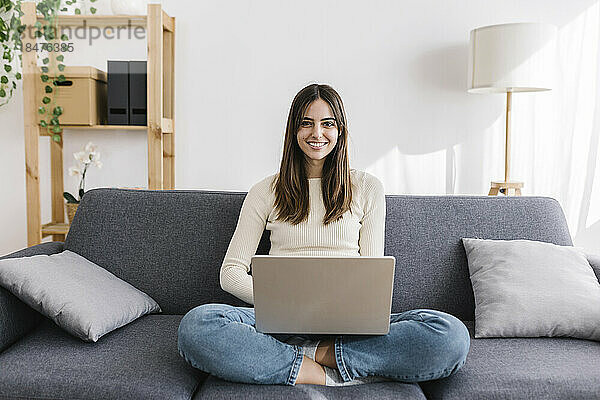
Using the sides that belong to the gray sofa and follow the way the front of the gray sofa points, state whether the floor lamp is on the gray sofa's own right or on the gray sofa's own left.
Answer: on the gray sofa's own left

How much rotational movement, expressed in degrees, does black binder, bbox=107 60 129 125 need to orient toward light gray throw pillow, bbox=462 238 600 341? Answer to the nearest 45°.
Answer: approximately 45° to its left

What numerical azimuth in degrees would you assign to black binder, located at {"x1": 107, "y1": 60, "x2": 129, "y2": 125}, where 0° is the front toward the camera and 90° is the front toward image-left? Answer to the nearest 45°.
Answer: approximately 0°

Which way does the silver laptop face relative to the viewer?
away from the camera

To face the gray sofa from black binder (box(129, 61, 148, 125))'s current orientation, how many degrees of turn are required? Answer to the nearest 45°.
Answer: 0° — it already faces it

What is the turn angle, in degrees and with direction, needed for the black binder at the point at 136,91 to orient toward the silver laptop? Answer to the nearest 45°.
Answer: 0° — it already faces it

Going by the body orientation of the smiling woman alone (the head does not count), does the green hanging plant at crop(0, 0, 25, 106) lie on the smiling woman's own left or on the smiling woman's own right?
on the smiling woman's own right

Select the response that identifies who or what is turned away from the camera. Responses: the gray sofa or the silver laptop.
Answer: the silver laptop

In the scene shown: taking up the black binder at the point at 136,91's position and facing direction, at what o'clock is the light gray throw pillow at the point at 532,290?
The light gray throw pillow is roughly at 11 o'clock from the black binder.
